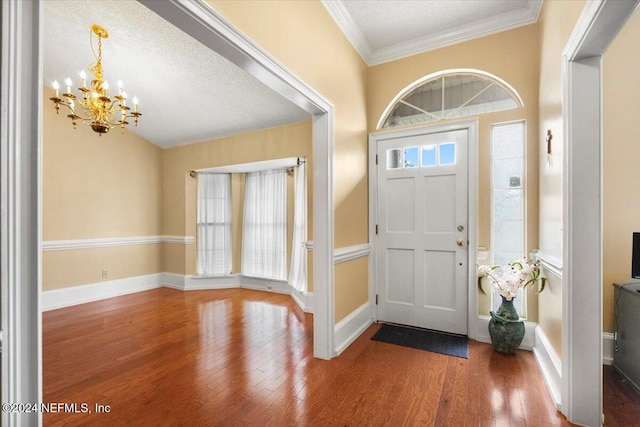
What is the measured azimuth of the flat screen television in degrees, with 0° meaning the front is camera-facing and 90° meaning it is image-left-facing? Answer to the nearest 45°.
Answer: approximately 45°

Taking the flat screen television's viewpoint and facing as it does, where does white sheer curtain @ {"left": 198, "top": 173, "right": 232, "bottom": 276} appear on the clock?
The white sheer curtain is roughly at 1 o'clock from the flat screen television.

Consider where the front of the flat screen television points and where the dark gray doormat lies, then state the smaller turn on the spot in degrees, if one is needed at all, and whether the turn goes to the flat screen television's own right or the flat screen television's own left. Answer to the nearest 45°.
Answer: approximately 45° to the flat screen television's own right
